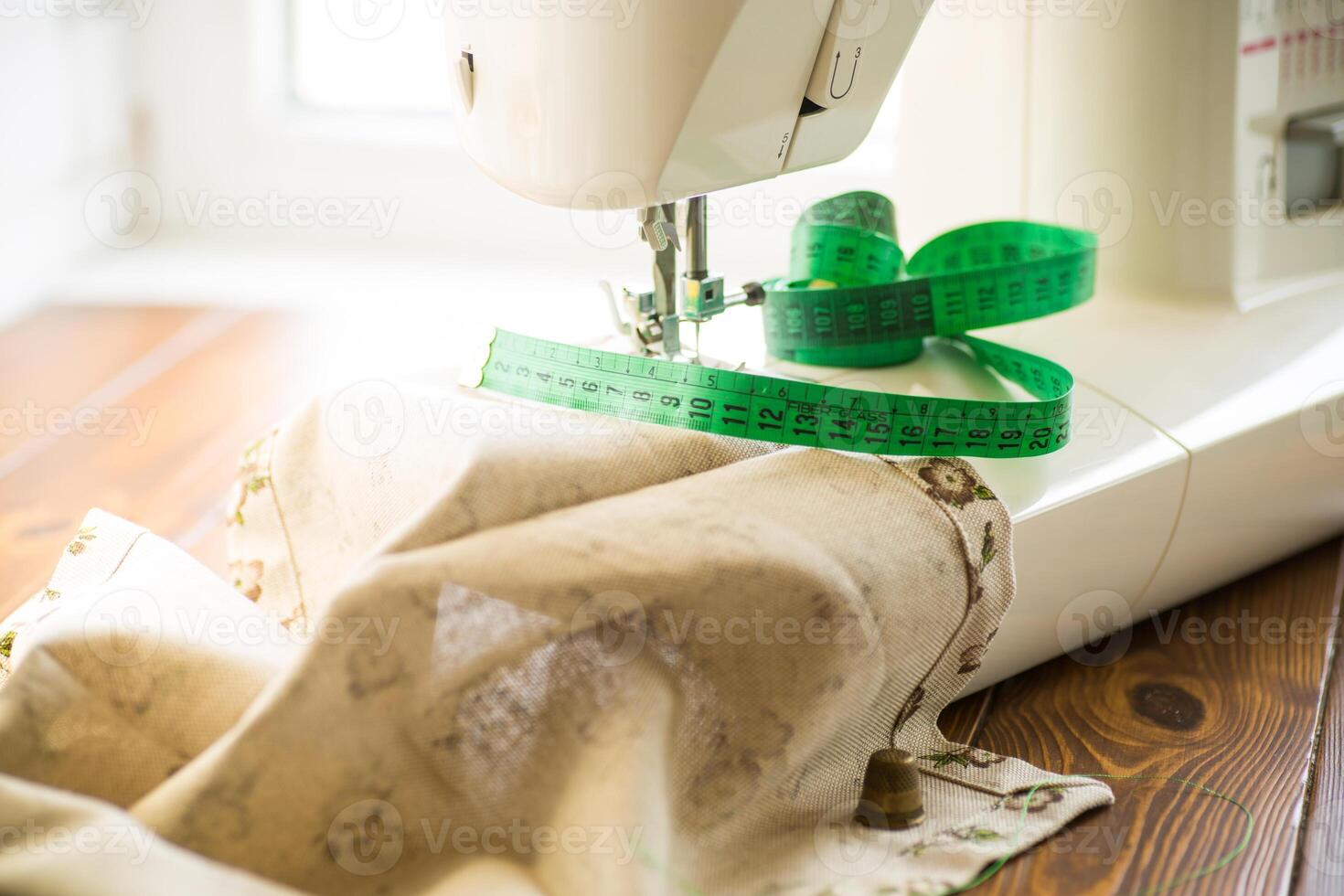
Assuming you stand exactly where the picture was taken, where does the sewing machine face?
facing the viewer and to the right of the viewer
